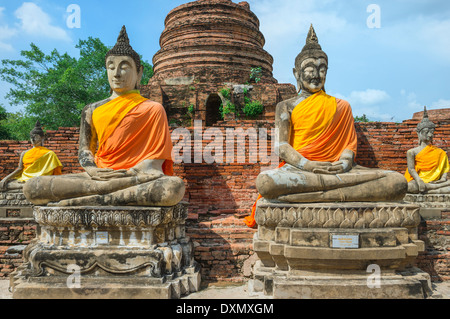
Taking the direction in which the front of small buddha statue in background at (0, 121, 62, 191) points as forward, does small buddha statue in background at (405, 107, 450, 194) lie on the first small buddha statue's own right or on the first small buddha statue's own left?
on the first small buddha statue's own left

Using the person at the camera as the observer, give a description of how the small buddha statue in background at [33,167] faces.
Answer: facing the viewer and to the left of the viewer

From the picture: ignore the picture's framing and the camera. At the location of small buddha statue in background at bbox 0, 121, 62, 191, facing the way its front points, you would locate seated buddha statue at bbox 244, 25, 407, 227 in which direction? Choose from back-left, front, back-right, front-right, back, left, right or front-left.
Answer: left

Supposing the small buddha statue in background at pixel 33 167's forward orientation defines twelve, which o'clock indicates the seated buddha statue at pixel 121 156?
The seated buddha statue is roughly at 10 o'clock from the small buddha statue in background.

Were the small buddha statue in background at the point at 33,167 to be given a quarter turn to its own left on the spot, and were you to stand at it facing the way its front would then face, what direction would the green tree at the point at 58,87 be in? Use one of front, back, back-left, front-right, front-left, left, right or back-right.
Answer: back-left

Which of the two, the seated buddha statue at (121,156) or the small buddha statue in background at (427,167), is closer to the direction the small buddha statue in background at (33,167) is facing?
the seated buddha statue
